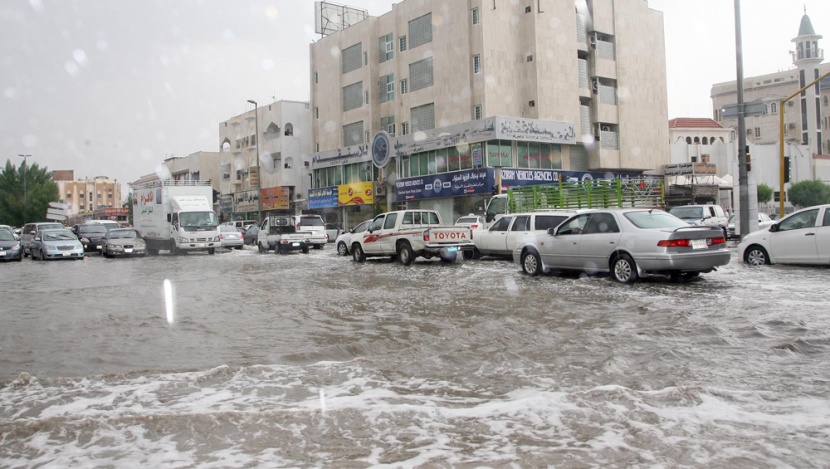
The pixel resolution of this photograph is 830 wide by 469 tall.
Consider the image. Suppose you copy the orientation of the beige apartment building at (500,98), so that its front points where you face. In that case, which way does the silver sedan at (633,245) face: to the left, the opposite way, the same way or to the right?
to the right

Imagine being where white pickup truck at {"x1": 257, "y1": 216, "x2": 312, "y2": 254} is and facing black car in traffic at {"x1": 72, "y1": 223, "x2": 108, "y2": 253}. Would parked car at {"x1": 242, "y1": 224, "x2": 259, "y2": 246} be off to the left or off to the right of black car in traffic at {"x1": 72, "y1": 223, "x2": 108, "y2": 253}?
right

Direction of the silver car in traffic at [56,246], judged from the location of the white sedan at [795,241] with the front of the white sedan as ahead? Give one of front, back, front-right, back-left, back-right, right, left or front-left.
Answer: front

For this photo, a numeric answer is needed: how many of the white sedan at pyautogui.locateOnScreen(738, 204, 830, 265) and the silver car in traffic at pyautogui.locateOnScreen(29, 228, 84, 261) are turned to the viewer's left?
1

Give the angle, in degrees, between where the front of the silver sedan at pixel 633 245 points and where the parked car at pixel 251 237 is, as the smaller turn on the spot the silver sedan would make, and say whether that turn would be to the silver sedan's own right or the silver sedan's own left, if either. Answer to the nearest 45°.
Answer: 0° — it already faces it

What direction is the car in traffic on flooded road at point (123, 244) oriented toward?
toward the camera

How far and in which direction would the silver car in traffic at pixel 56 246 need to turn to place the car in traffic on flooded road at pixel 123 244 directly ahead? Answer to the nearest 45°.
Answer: approximately 45° to its left

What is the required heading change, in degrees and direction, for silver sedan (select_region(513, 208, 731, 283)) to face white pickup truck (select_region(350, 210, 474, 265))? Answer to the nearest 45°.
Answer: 0° — it already faces it

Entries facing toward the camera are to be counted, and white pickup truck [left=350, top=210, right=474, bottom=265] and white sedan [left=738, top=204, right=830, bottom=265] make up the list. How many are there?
0

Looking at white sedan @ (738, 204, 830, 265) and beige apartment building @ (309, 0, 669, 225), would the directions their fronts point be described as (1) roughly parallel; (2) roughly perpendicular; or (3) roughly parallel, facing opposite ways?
roughly perpendicular

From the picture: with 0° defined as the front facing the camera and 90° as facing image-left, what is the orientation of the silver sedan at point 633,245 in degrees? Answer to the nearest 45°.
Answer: approximately 135°

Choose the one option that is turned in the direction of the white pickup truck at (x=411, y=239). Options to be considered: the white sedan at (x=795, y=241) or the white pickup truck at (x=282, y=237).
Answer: the white sedan

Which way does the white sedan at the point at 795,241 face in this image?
to the viewer's left

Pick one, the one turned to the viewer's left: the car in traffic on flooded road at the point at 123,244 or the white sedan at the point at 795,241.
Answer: the white sedan
